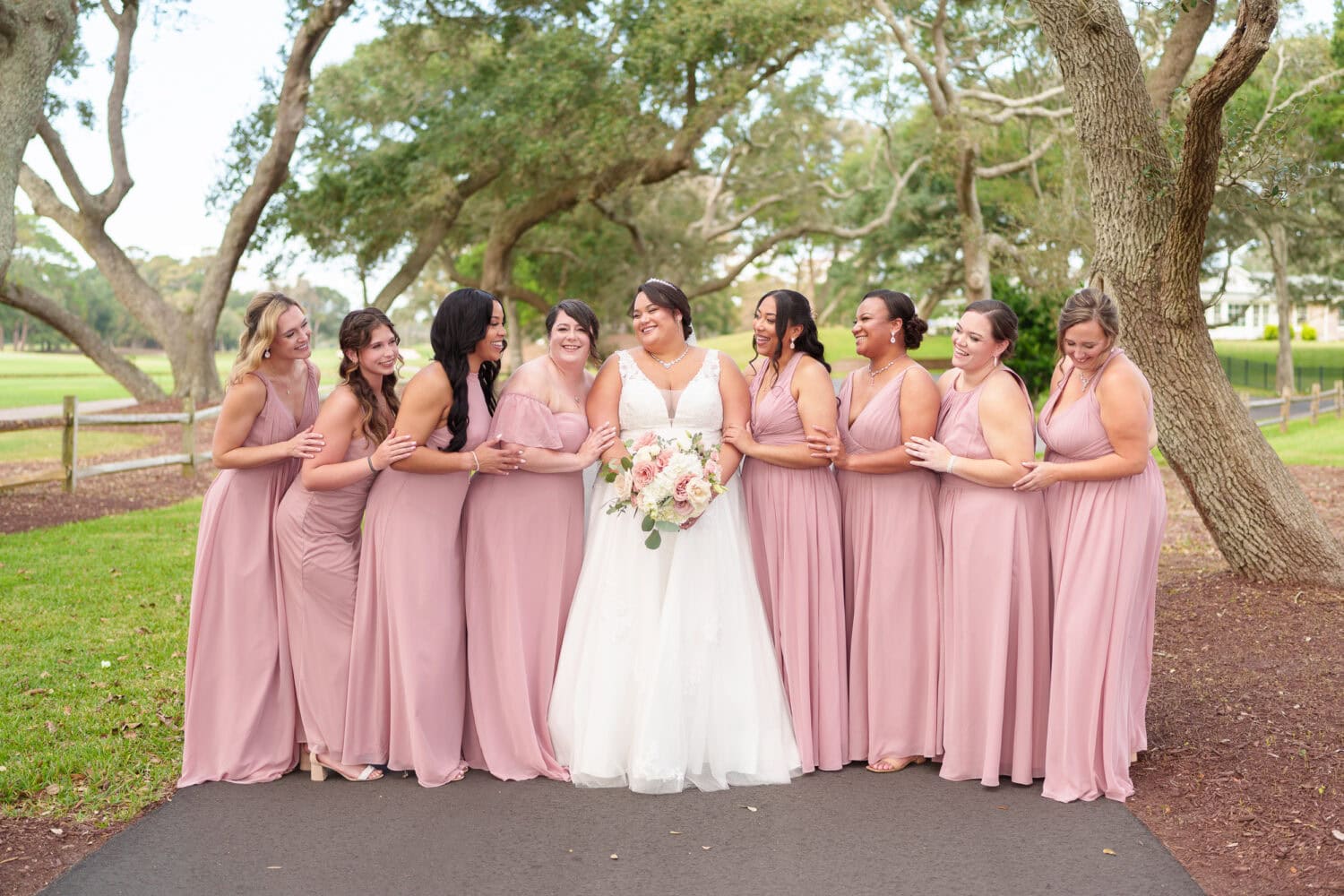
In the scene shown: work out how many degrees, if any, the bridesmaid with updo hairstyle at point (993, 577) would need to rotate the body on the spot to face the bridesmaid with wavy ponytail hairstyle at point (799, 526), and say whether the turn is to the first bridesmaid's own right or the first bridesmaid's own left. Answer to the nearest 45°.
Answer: approximately 45° to the first bridesmaid's own right

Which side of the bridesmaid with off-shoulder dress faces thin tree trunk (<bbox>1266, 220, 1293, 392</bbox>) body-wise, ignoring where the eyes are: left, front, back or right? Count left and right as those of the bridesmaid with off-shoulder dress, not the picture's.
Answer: left

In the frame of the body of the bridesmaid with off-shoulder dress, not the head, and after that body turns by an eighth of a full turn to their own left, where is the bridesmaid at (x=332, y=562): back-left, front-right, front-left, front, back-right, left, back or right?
back

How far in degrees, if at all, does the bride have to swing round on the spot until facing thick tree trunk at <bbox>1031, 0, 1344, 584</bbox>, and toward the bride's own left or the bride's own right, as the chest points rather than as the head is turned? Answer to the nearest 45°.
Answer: approximately 135° to the bride's own left

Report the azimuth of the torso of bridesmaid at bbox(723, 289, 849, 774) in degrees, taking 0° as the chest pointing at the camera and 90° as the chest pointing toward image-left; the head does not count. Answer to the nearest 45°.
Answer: approximately 45°

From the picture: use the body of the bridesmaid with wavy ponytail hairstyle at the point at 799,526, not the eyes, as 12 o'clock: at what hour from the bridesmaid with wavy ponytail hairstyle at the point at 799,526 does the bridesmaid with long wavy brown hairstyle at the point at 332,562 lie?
the bridesmaid with long wavy brown hairstyle at the point at 332,562 is roughly at 1 o'clock from the bridesmaid with wavy ponytail hairstyle at the point at 799,526.

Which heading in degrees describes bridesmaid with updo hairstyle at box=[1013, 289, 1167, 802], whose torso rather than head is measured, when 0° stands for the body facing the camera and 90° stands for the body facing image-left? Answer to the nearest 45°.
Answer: approximately 45°
